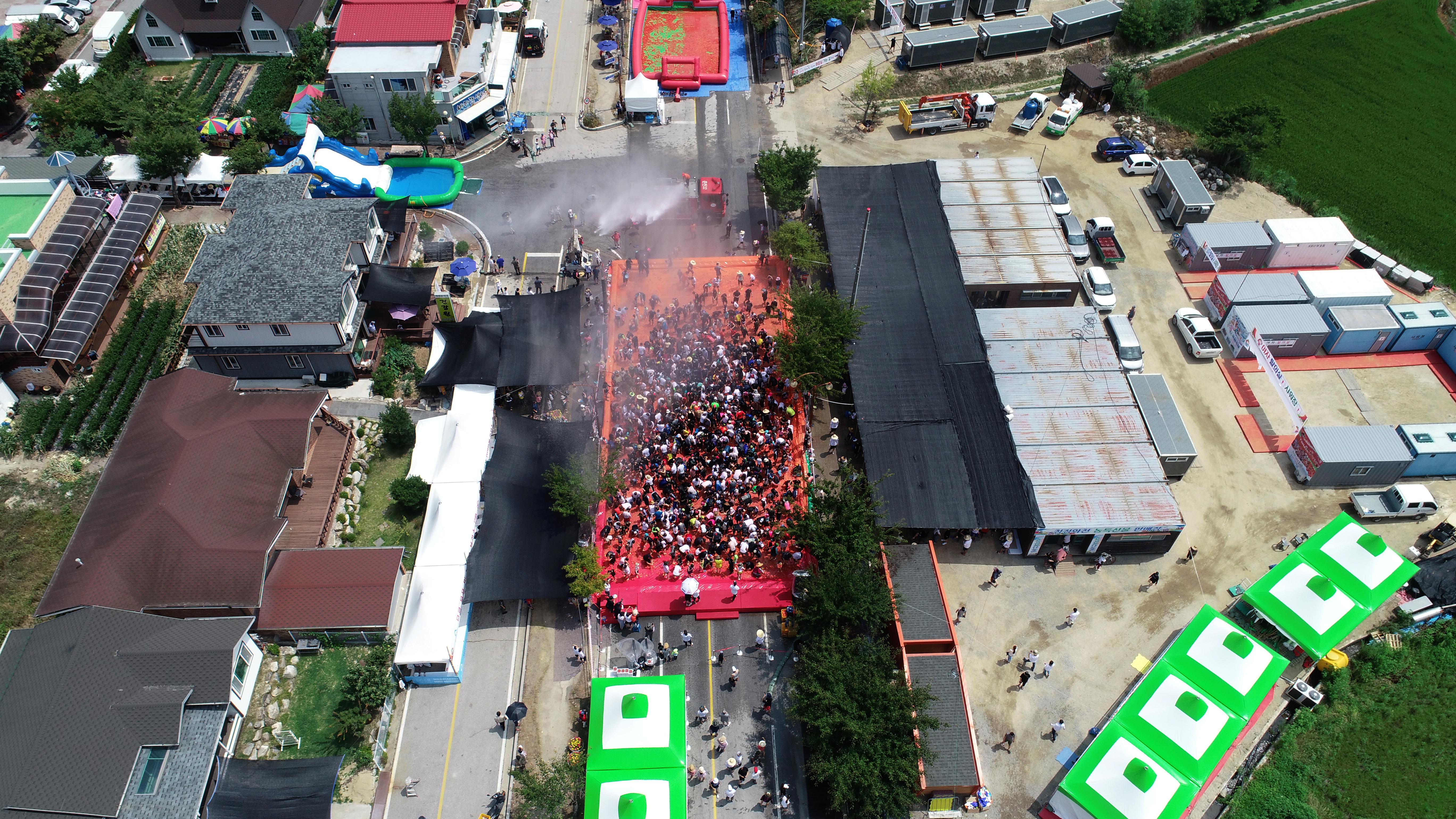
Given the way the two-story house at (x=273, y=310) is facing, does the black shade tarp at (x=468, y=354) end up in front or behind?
in front

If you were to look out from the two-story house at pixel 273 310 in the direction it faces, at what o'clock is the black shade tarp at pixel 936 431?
The black shade tarp is roughly at 1 o'clock from the two-story house.

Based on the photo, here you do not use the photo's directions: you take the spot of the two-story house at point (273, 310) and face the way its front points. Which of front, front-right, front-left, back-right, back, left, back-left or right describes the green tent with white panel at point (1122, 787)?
front-right

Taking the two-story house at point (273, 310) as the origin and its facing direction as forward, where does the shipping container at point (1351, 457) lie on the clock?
The shipping container is roughly at 1 o'clock from the two-story house.

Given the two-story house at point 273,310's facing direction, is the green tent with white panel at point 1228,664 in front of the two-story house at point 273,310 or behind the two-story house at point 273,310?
in front

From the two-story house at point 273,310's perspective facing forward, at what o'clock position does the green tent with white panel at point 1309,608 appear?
The green tent with white panel is roughly at 1 o'clock from the two-story house.

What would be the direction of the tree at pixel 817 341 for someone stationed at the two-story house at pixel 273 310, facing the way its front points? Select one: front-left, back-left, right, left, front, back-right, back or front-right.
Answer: front-right

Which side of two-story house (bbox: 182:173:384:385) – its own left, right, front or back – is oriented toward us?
right

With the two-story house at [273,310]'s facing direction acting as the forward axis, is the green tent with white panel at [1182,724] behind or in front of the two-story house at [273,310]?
in front
